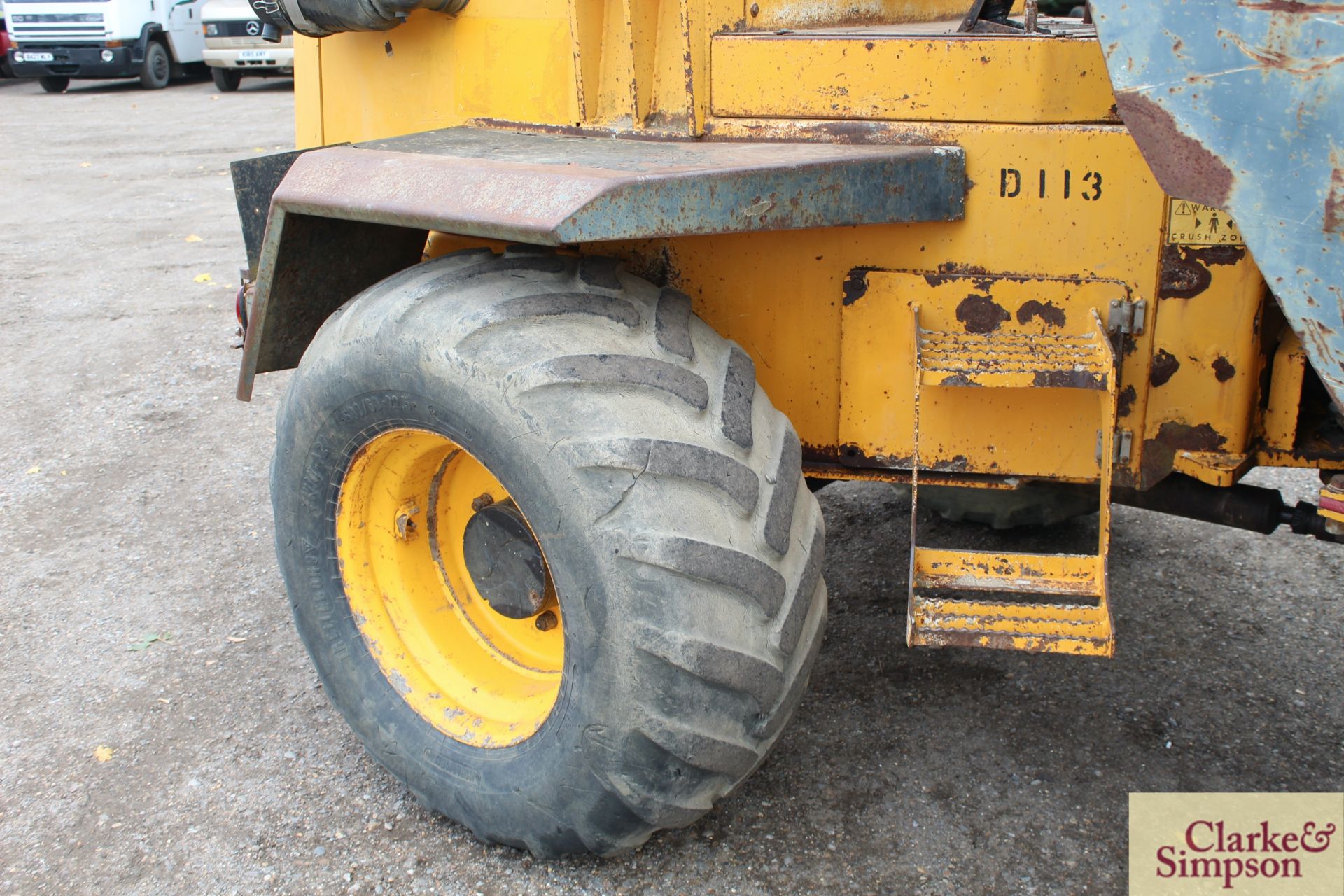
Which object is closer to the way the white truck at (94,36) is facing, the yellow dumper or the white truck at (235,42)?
the yellow dumper

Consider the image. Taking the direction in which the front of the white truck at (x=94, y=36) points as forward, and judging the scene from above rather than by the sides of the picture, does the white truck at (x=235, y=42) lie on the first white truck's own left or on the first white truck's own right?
on the first white truck's own left

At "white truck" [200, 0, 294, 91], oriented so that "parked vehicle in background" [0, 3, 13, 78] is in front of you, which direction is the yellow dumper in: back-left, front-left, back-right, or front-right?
back-left

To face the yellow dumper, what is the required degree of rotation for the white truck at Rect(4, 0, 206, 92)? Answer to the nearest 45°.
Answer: approximately 45° to its left

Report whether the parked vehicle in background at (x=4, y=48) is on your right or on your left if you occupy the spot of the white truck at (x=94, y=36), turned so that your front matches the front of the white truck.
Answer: on your right

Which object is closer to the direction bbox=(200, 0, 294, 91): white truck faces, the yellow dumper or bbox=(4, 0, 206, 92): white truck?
the yellow dumper

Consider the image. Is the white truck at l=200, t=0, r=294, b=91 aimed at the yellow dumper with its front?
yes

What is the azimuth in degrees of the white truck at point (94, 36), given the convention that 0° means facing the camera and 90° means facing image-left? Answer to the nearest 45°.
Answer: approximately 45°

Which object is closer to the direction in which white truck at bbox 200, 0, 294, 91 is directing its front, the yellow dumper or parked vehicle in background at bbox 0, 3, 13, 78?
the yellow dumper

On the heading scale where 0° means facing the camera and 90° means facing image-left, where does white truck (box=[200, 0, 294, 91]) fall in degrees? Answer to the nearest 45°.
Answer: approximately 0°

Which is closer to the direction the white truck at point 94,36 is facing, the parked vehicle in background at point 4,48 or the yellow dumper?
the yellow dumper

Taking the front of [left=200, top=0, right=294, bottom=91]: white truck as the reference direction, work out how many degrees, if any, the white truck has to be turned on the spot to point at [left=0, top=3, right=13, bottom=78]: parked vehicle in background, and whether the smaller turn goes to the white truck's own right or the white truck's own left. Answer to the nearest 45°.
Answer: approximately 135° to the white truck's own right
